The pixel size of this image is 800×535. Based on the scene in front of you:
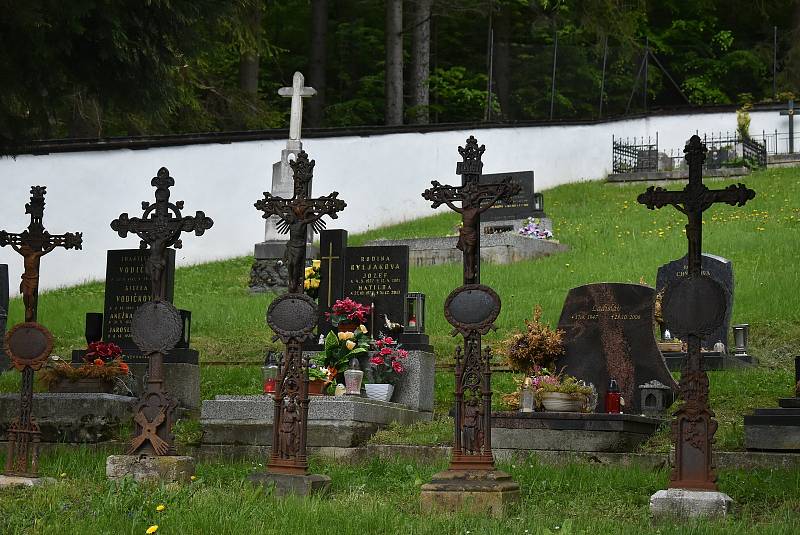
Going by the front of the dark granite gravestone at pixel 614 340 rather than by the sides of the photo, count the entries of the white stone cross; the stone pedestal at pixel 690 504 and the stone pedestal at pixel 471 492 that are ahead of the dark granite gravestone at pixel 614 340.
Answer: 2

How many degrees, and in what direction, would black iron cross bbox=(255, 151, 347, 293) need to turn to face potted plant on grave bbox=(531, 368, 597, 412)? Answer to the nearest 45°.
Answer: approximately 135° to its left

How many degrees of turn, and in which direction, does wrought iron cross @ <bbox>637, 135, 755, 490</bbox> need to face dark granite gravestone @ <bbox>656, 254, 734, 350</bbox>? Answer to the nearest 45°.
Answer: approximately 180°

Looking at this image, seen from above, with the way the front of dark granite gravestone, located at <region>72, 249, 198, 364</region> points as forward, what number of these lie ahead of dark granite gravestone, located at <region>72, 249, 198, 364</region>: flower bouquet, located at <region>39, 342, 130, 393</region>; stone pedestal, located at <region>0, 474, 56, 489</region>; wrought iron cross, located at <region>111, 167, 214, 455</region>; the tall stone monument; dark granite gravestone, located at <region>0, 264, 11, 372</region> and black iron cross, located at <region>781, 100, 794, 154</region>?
3

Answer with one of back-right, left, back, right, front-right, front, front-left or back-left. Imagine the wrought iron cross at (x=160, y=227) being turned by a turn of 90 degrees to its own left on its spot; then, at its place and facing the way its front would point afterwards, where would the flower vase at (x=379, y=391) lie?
front-left

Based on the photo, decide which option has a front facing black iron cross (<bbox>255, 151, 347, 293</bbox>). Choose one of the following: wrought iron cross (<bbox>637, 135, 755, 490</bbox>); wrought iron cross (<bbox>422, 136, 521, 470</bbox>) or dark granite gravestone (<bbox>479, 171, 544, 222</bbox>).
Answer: the dark granite gravestone

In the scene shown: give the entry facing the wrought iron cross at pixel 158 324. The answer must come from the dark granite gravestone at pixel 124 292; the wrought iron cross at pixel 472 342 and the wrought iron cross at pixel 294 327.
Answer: the dark granite gravestone
